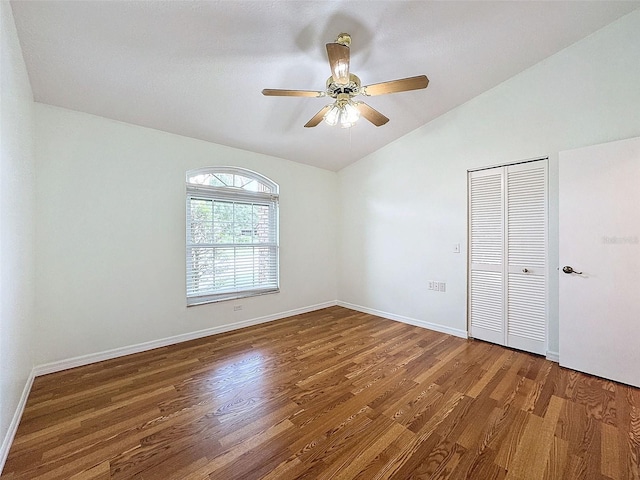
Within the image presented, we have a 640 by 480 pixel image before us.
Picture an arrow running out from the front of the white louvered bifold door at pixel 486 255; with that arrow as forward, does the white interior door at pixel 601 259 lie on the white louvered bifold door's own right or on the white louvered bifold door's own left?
on the white louvered bifold door's own left

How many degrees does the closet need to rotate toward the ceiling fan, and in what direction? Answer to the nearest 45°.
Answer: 0° — it already faces it

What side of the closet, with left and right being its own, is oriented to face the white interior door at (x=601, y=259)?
left

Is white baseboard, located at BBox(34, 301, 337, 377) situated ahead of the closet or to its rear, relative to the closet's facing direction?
ahead

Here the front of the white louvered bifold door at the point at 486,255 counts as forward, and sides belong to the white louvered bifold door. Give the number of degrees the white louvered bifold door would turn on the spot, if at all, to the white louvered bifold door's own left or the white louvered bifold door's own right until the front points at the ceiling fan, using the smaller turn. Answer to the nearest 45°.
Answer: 0° — it already faces it

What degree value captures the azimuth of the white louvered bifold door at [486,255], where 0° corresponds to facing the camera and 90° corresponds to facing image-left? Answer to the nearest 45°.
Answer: approximately 45°

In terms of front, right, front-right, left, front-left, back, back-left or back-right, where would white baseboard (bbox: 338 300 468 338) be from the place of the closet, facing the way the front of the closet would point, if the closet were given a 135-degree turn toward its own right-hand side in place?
left

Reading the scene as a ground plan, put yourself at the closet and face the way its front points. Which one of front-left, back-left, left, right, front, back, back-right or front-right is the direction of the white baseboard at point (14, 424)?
front

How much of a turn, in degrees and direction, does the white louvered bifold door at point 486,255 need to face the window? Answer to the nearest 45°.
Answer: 0° — it already faces it
